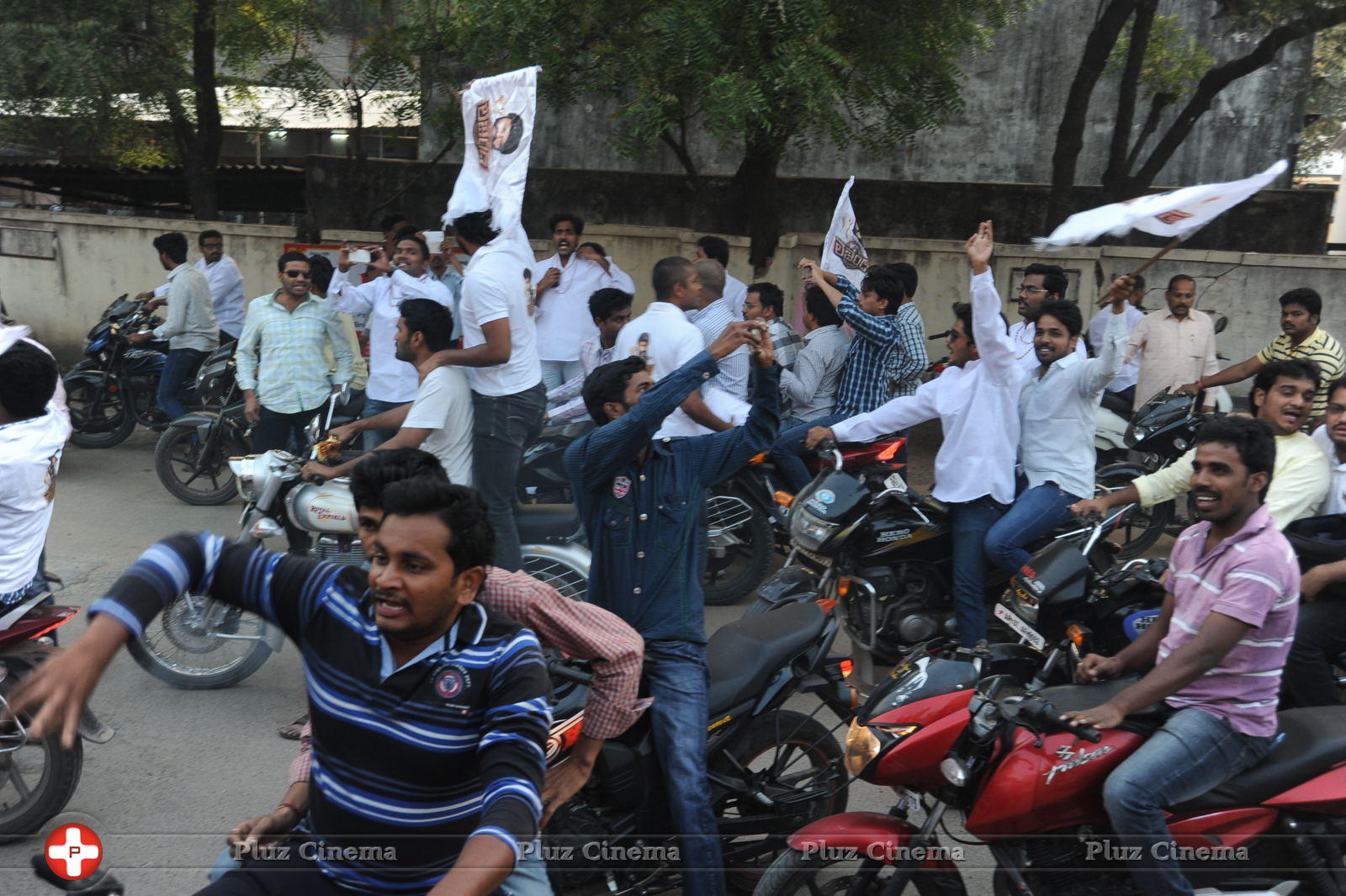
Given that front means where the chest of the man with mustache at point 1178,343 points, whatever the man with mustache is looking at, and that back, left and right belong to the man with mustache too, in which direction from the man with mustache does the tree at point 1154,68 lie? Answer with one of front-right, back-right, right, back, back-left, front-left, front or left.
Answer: back

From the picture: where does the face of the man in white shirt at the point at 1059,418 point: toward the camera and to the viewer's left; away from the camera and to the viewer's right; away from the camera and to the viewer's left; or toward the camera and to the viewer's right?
toward the camera and to the viewer's left

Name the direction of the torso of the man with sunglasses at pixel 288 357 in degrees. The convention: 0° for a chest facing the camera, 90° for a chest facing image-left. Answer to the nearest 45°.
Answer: approximately 0°

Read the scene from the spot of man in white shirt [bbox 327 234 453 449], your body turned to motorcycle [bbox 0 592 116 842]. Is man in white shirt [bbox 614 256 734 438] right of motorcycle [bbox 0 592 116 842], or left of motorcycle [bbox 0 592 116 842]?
left

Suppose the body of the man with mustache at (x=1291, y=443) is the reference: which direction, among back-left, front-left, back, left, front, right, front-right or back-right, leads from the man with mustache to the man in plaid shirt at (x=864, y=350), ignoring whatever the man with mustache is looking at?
right

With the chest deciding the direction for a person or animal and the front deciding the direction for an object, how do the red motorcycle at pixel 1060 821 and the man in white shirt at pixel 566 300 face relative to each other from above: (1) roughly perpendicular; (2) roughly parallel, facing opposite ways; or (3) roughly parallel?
roughly perpendicular

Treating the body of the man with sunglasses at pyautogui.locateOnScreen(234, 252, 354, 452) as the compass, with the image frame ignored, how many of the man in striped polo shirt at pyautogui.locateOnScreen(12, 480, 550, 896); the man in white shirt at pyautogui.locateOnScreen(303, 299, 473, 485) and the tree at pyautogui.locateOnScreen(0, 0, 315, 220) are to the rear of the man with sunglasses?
1

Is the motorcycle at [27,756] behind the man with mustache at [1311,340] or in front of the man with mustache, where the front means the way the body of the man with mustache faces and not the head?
in front

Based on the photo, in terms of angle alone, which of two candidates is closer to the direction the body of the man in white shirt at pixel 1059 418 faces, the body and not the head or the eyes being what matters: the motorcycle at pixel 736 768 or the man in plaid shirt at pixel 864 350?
the motorcycle

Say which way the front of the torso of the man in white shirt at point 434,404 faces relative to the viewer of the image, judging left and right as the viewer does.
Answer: facing to the left of the viewer

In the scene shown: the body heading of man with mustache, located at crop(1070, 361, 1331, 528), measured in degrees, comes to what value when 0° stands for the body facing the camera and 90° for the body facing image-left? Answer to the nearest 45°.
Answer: approximately 45°

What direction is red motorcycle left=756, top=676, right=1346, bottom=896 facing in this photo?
to the viewer's left
